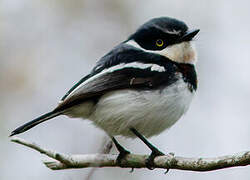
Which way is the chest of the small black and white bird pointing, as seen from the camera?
to the viewer's right
